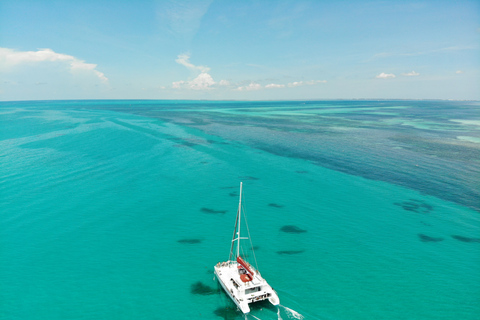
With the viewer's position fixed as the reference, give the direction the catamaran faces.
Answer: facing away from the viewer and to the left of the viewer
